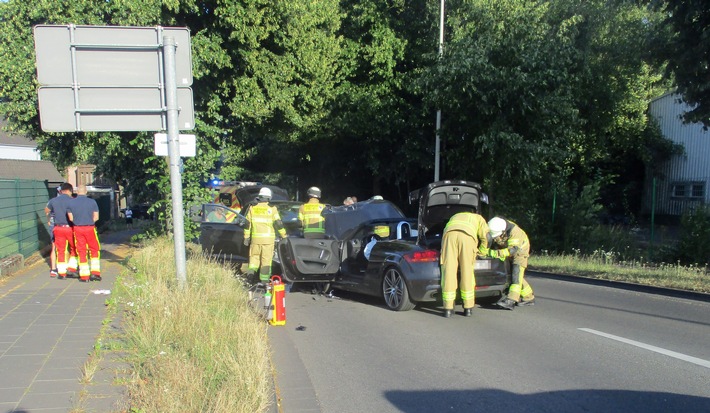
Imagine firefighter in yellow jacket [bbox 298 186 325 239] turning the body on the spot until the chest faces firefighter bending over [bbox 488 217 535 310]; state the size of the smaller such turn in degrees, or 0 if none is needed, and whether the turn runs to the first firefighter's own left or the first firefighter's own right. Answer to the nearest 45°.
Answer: approximately 135° to the first firefighter's own right

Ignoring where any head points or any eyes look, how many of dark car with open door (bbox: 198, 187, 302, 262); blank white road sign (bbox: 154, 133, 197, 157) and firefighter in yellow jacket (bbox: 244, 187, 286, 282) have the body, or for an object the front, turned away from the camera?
1

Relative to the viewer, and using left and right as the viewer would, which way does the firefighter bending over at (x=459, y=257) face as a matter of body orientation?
facing away from the viewer

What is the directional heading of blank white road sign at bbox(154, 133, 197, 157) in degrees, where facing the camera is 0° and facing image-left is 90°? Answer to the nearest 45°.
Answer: approximately 0°

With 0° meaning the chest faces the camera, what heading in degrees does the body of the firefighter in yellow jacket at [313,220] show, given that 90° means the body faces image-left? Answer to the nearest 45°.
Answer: approximately 180°

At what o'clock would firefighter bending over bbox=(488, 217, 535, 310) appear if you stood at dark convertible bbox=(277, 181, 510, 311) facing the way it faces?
The firefighter bending over is roughly at 5 o'clock from the dark convertible.

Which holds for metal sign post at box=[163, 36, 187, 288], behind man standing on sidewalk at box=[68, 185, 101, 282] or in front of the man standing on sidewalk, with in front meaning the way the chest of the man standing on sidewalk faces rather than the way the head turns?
behind

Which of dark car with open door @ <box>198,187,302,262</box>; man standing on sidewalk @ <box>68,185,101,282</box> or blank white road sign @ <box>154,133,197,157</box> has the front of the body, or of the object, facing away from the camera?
the man standing on sidewalk
